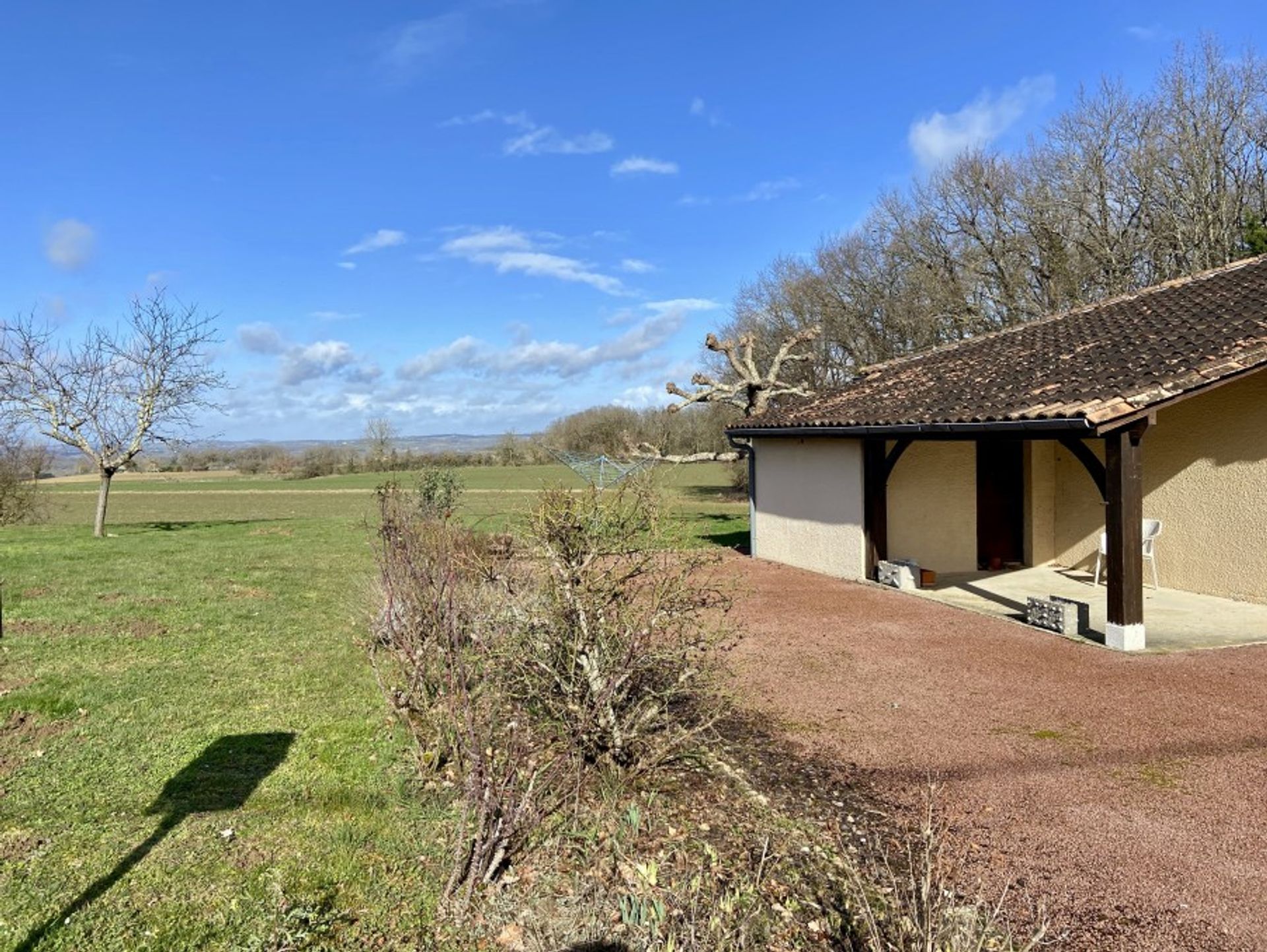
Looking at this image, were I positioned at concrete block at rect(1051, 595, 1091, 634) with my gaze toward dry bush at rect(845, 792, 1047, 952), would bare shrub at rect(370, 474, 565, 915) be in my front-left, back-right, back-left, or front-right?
front-right

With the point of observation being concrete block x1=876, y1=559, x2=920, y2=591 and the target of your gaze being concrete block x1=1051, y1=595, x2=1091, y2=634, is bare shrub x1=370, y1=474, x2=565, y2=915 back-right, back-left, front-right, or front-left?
front-right

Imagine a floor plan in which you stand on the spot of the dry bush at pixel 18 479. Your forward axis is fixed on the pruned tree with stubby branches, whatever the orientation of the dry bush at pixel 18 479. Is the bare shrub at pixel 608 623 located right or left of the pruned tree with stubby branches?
right

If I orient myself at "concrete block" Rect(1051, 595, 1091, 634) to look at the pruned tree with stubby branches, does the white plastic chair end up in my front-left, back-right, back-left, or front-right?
front-right

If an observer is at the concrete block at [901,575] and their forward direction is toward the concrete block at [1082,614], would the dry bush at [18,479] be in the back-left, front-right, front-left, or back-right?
back-right

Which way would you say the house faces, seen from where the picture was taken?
facing the viewer and to the left of the viewer

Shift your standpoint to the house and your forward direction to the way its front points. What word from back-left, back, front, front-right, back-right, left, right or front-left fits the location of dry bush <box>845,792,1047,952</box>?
front-left

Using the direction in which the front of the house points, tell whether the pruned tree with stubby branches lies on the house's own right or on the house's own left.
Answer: on the house's own right
